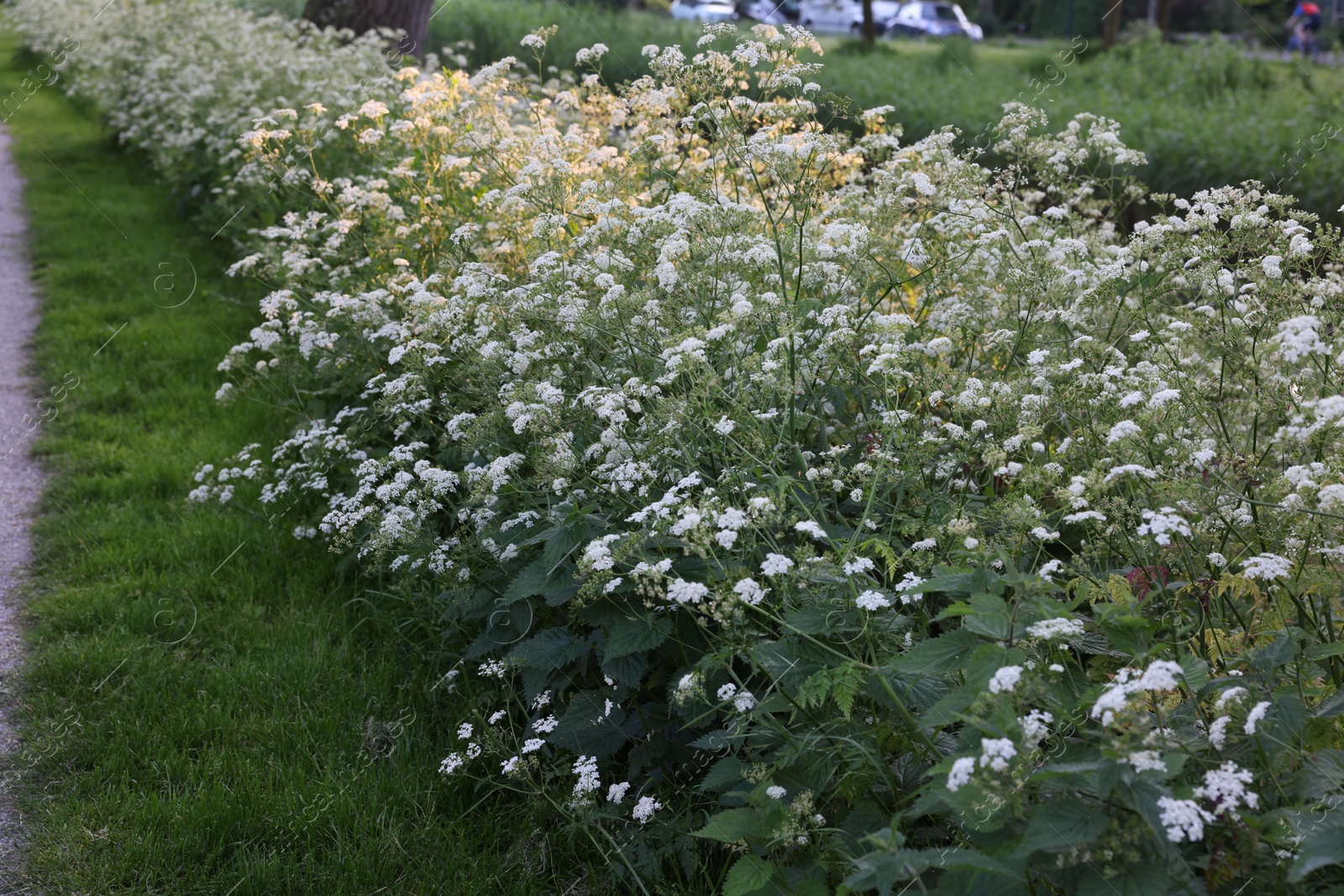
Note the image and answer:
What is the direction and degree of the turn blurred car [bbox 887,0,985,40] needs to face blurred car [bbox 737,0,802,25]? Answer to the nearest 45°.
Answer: approximately 135° to its right

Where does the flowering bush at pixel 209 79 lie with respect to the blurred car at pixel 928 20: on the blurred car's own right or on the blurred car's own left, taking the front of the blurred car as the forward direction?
on the blurred car's own right

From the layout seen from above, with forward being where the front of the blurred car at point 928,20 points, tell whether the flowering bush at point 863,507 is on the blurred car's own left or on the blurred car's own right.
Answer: on the blurred car's own right

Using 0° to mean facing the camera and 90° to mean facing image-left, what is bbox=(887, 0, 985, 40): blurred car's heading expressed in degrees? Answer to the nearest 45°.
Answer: approximately 270°

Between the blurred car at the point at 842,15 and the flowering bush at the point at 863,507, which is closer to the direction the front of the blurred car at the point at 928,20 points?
the flowering bush

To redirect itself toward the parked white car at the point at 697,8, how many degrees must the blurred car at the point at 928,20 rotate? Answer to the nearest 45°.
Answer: approximately 135° to its right
